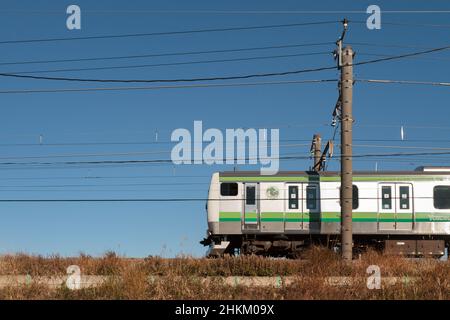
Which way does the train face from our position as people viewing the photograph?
facing to the left of the viewer

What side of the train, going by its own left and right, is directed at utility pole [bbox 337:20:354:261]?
left
